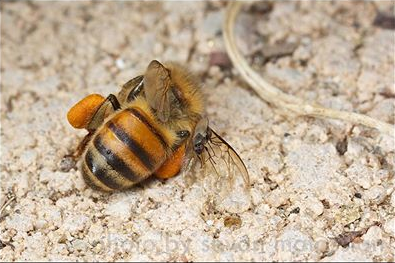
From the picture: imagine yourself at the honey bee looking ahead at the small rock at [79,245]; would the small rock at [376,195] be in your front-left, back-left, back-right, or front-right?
back-left

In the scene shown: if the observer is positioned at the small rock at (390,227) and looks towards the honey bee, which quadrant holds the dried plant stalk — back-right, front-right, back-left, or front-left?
front-right

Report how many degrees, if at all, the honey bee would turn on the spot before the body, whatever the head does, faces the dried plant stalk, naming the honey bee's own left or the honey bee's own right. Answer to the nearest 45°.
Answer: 0° — it already faces it

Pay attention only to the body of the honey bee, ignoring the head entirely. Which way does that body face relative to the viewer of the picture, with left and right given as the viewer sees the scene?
facing away from the viewer and to the right of the viewer

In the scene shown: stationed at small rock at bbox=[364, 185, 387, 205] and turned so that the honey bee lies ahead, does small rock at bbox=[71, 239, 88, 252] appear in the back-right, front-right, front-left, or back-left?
front-left

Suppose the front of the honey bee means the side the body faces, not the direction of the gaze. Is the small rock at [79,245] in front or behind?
behind

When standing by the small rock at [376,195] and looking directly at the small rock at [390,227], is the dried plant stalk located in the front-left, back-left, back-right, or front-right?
back-right

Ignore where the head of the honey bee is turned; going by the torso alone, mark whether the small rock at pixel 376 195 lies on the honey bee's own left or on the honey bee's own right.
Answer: on the honey bee's own right

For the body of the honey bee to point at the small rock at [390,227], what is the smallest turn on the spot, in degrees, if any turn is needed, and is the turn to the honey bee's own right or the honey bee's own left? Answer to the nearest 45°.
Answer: approximately 90° to the honey bee's own right
